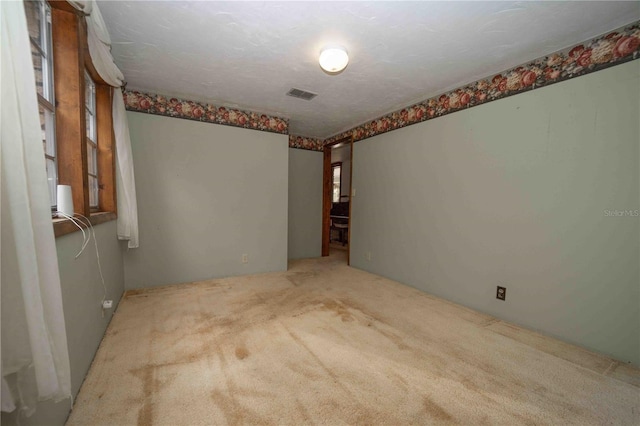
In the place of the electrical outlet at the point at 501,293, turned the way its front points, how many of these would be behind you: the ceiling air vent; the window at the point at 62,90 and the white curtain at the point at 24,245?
0

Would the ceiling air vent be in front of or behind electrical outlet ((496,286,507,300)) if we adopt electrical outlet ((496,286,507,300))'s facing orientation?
in front

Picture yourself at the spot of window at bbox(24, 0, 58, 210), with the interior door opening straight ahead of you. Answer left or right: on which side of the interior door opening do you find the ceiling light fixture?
right

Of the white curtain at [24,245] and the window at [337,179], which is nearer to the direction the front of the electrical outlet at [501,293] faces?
the white curtain

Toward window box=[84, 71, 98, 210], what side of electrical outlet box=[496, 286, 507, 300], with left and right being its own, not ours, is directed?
front

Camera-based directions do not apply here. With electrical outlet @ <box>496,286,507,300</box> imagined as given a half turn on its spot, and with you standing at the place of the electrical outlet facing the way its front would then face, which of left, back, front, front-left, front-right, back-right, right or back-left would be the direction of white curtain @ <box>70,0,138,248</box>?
back

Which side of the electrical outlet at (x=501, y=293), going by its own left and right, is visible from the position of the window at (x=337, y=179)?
right

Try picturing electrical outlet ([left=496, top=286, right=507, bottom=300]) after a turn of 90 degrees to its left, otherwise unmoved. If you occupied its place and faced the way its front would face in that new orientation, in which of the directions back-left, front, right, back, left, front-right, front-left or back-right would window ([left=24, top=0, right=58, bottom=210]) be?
right

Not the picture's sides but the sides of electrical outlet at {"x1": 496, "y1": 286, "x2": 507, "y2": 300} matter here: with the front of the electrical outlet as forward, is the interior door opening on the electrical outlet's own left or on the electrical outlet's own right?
on the electrical outlet's own right

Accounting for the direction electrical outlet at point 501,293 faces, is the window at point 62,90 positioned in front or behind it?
in front

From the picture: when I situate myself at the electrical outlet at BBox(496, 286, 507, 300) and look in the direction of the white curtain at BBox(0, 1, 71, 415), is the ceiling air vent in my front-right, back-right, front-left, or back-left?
front-right
